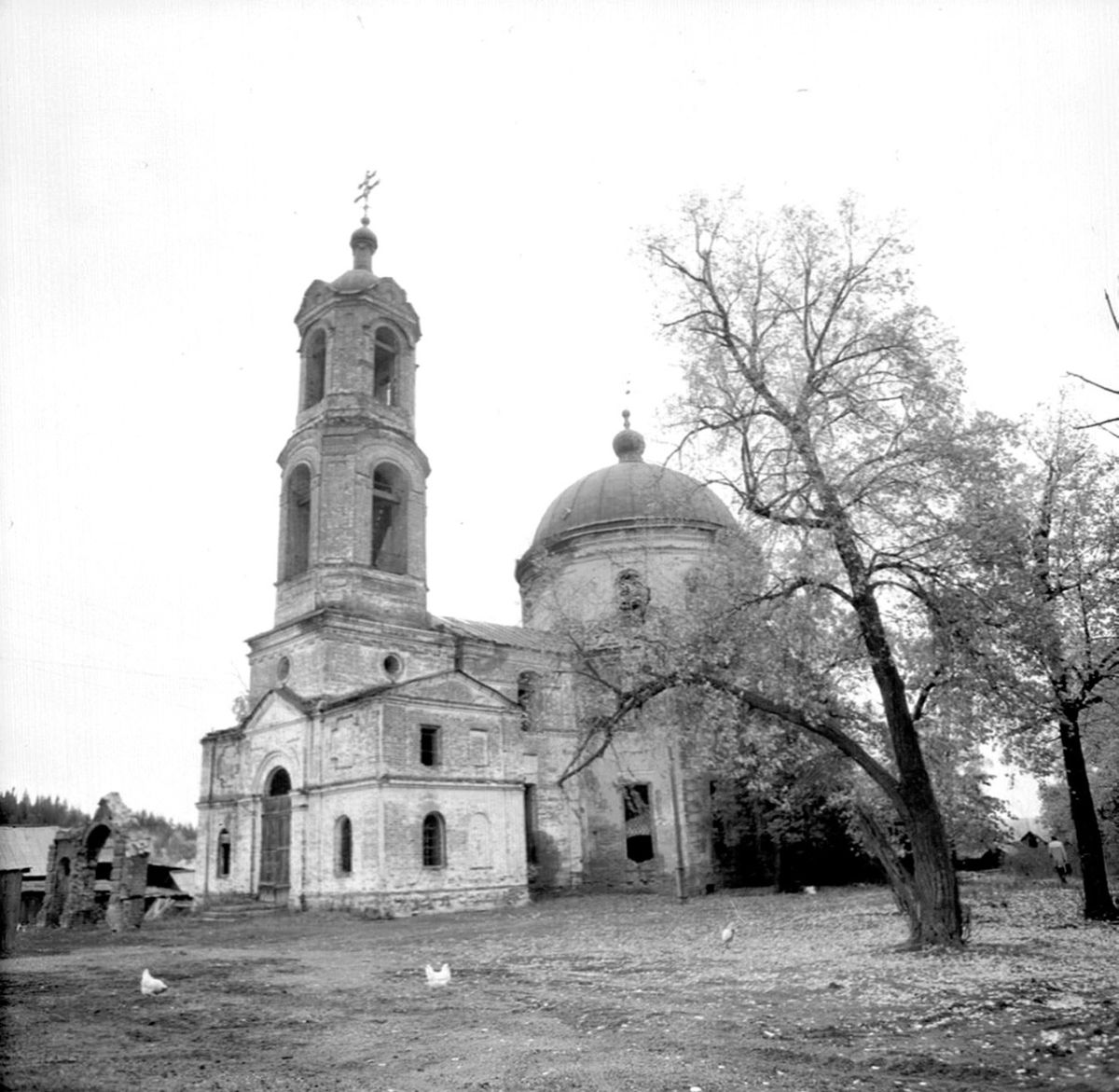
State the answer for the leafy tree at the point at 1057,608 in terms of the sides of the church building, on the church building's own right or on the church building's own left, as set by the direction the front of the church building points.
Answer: on the church building's own left

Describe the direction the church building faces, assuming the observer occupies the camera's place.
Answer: facing the viewer and to the left of the viewer

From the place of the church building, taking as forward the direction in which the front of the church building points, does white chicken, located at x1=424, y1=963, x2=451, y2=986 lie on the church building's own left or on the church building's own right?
on the church building's own left

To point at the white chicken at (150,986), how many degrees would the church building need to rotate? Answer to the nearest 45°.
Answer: approximately 45° to its left

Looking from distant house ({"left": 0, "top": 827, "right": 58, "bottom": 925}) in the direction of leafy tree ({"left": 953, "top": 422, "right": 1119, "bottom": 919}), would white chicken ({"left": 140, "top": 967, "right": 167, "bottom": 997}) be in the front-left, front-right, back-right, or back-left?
front-right

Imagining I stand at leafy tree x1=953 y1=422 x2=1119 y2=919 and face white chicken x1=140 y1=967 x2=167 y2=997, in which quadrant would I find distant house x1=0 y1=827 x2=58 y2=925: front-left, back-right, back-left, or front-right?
front-right
